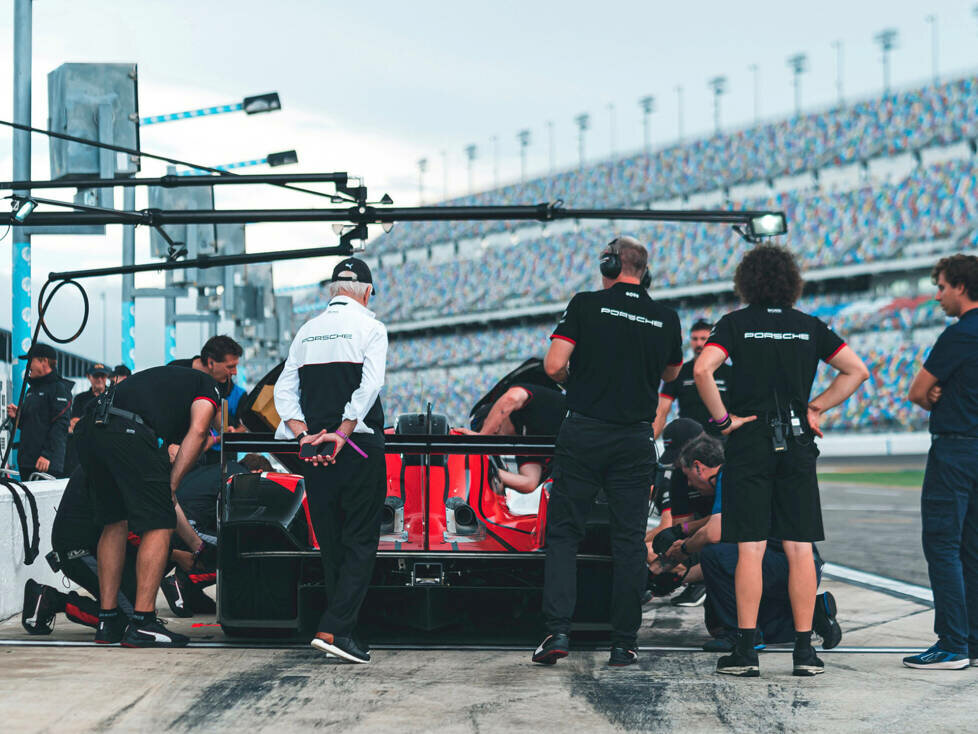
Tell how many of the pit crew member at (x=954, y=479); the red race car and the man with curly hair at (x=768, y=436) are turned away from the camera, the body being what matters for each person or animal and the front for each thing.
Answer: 2

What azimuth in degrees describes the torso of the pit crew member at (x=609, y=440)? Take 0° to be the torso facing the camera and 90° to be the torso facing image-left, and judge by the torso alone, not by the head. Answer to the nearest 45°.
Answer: approximately 180°

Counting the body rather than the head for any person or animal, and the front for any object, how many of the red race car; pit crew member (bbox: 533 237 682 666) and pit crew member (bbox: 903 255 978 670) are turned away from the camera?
2

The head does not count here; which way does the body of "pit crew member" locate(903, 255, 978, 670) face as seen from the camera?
to the viewer's left

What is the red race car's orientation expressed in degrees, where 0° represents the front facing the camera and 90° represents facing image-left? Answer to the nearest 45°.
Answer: approximately 180°

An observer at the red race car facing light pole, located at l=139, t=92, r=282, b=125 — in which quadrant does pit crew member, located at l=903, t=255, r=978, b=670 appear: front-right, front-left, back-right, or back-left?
back-right

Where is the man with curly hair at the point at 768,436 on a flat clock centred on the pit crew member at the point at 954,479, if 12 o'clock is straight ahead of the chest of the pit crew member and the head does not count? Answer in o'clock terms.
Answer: The man with curly hair is roughly at 11 o'clock from the pit crew member.

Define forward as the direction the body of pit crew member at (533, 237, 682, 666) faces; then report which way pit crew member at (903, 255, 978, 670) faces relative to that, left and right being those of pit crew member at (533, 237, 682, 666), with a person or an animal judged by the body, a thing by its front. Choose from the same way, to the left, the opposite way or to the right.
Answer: to the left

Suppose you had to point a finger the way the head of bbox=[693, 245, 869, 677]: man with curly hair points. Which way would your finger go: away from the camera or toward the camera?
away from the camera

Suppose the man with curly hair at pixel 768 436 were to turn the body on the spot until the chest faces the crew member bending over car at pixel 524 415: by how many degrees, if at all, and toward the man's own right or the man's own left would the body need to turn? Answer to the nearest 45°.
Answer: approximately 45° to the man's own left

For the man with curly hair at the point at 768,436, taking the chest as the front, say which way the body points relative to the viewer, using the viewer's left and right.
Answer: facing away from the viewer

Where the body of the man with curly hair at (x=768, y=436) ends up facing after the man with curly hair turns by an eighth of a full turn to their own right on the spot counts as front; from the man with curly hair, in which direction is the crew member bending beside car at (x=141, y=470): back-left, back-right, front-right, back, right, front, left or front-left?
back-left
